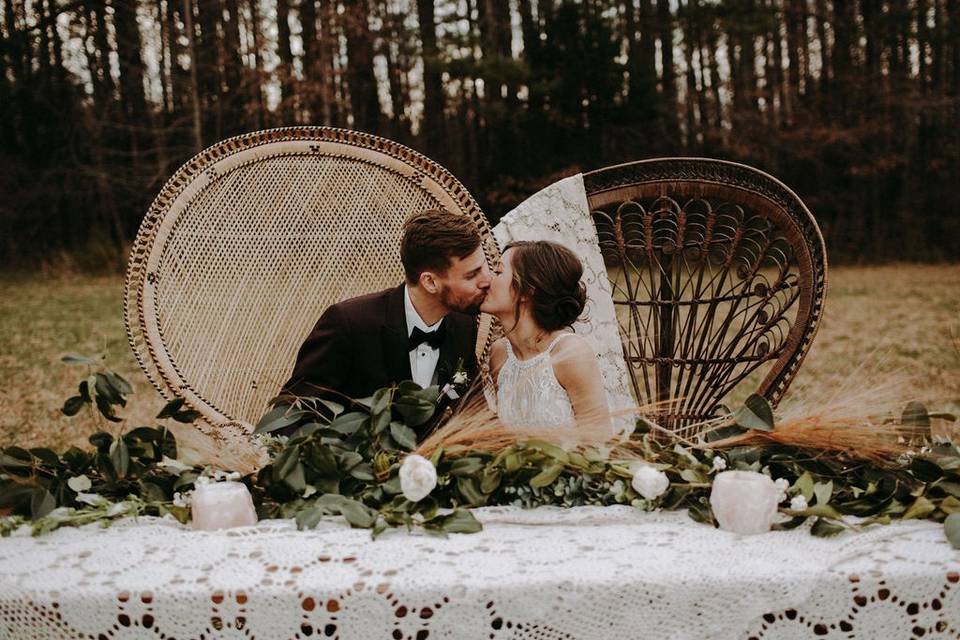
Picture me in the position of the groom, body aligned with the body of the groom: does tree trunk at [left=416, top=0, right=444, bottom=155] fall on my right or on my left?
on my left

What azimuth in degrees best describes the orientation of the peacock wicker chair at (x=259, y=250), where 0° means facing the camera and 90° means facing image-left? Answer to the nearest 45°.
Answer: approximately 0°

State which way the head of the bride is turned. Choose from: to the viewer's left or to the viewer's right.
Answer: to the viewer's left

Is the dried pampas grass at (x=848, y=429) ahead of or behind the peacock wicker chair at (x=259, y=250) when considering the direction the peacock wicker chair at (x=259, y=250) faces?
ahead

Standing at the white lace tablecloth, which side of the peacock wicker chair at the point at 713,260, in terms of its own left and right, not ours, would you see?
front

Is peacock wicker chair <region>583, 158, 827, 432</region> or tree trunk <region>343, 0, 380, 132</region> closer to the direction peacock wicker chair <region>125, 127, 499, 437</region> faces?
the peacock wicker chair

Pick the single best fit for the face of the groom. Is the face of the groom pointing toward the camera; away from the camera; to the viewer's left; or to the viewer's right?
to the viewer's right

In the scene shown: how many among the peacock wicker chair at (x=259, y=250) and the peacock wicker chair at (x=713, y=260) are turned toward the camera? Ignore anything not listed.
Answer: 2

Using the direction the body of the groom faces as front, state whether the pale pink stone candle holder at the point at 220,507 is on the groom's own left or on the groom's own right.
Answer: on the groom's own right

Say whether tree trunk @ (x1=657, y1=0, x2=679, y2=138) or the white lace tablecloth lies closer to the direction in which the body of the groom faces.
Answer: the white lace tablecloth

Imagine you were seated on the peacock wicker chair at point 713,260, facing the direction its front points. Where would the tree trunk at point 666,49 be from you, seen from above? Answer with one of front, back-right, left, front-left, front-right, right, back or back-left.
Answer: back

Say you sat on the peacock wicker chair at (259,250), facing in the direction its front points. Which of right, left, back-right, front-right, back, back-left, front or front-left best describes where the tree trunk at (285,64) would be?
back
